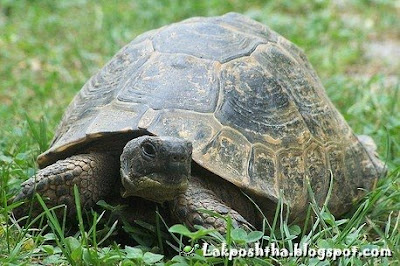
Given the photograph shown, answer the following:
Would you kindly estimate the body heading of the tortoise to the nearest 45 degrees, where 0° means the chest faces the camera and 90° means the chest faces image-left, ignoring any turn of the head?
approximately 45°
